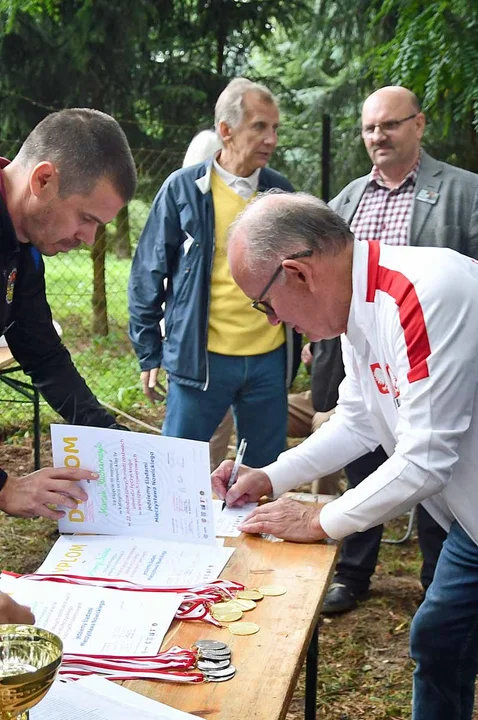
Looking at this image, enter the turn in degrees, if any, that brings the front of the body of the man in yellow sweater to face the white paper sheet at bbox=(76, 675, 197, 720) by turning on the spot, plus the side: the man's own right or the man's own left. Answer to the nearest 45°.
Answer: approximately 45° to the man's own right

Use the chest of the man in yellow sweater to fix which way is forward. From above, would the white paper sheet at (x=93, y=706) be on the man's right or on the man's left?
on the man's right

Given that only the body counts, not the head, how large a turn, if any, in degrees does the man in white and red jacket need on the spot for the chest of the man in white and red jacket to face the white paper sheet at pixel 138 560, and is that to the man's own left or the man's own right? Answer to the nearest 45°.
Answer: approximately 45° to the man's own left

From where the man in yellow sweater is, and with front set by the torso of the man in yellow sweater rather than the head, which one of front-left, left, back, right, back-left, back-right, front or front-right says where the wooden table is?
front-right

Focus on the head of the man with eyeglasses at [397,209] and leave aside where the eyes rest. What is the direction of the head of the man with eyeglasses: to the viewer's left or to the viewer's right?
to the viewer's left

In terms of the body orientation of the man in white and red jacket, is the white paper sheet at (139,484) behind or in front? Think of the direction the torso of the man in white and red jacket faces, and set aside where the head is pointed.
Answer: in front

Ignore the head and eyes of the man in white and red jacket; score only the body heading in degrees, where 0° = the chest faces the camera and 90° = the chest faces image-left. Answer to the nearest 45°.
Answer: approximately 90°

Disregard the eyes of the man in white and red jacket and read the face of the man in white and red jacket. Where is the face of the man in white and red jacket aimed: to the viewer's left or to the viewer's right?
to the viewer's left

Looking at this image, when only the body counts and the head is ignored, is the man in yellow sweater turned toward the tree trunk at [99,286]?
no

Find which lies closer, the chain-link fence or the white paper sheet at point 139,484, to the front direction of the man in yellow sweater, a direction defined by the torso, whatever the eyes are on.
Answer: the white paper sheet

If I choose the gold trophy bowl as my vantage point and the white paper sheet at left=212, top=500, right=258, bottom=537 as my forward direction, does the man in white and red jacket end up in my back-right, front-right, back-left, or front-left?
front-right

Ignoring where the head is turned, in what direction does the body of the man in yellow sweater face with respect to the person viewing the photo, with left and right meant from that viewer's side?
facing the viewer and to the right of the viewer

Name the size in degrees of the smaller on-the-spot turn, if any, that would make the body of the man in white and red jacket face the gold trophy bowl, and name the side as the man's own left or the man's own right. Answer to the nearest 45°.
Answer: approximately 45° to the man's own left

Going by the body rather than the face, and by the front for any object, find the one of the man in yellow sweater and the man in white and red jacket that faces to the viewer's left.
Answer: the man in white and red jacket

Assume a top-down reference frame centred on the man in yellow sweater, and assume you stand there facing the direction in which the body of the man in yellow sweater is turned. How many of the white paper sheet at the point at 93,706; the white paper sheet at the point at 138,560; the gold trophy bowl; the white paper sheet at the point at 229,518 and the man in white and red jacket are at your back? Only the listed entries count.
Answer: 0

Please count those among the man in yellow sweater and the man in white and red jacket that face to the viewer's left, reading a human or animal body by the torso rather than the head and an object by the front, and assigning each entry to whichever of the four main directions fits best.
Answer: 1

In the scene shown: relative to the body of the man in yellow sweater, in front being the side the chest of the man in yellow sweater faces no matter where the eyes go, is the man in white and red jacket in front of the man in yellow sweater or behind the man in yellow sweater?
in front

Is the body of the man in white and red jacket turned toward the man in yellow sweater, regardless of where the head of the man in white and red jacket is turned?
no
